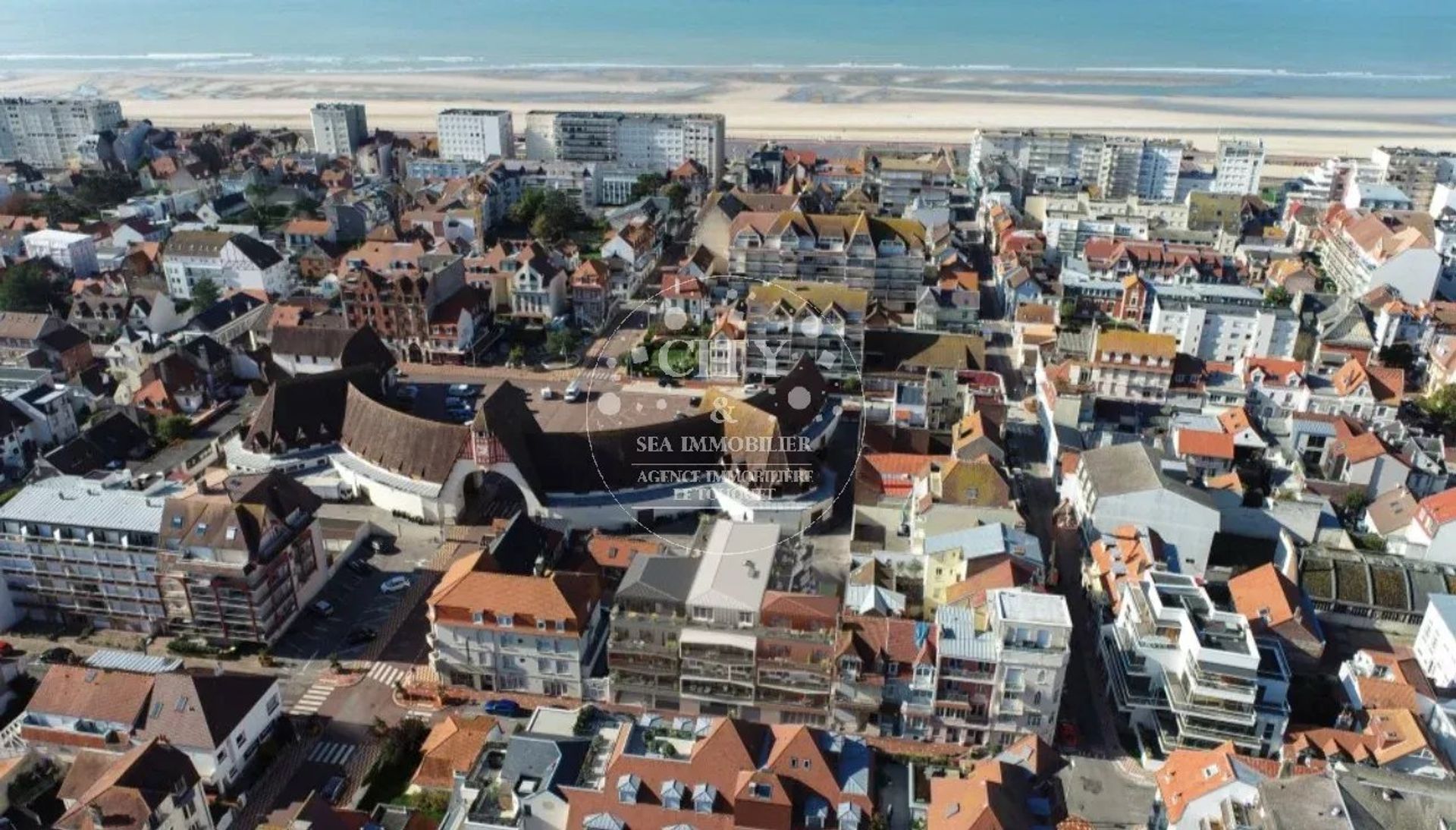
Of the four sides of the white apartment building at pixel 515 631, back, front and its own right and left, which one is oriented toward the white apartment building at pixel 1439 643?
left

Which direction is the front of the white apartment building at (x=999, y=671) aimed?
toward the camera

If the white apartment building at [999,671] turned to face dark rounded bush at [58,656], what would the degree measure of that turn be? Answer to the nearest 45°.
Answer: approximately 90° to its right

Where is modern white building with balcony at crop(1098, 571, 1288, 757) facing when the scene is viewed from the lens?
facing the viewer

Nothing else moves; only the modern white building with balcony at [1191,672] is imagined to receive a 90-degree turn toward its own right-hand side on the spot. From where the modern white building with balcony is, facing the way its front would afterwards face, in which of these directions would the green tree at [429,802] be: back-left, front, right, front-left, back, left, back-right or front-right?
front-left

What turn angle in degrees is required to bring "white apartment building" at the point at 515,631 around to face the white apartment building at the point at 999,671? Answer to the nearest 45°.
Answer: approximately 45° to its left

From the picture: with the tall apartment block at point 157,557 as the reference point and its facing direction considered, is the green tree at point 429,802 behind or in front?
in front

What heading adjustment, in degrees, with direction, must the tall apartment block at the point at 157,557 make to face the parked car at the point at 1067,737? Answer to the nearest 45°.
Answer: approximately 45° to its left

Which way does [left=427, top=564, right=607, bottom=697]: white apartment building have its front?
toward the camera

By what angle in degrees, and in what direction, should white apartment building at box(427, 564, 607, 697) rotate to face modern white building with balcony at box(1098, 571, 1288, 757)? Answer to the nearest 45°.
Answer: approximately 90° to its left
